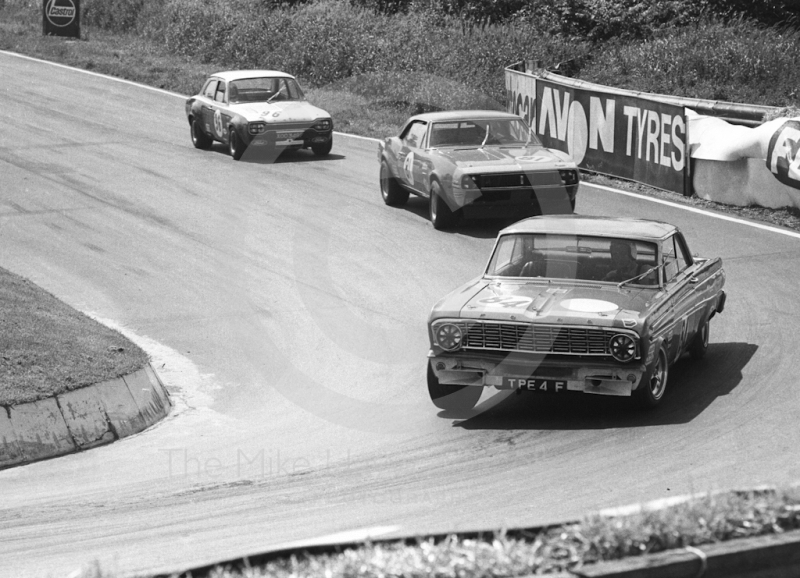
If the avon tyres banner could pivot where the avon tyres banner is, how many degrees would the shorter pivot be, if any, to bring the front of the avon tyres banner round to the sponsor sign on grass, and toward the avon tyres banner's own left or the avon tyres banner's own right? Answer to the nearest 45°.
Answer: approximately 90° to the avon tyres banner's own right

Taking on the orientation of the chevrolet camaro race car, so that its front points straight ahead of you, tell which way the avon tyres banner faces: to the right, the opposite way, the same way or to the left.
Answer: to the right

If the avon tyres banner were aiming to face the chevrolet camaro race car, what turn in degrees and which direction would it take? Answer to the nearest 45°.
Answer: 0° — it already faces it

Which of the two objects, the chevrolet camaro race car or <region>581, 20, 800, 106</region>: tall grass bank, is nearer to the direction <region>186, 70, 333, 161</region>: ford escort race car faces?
the chevrolet camaro race car

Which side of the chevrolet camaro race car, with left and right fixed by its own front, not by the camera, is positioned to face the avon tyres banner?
left

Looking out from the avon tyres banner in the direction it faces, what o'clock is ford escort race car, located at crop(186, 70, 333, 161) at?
The ford escort race car is roughly at 2 o'clock from the avon tyres banner.

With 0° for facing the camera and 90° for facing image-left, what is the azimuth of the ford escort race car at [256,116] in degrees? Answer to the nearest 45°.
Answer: approximately 315°

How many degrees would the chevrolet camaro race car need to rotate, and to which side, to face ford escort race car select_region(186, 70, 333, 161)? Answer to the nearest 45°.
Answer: approximately 180°

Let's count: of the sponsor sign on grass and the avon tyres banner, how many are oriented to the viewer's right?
0

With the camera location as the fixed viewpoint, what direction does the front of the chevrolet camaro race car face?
facing the viewer and to the right of the viewer

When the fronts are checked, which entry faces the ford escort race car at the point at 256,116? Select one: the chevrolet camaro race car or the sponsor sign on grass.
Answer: the sponsor sign on grass

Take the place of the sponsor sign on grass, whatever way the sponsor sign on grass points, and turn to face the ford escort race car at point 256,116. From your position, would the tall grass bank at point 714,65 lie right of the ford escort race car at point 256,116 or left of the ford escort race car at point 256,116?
left
